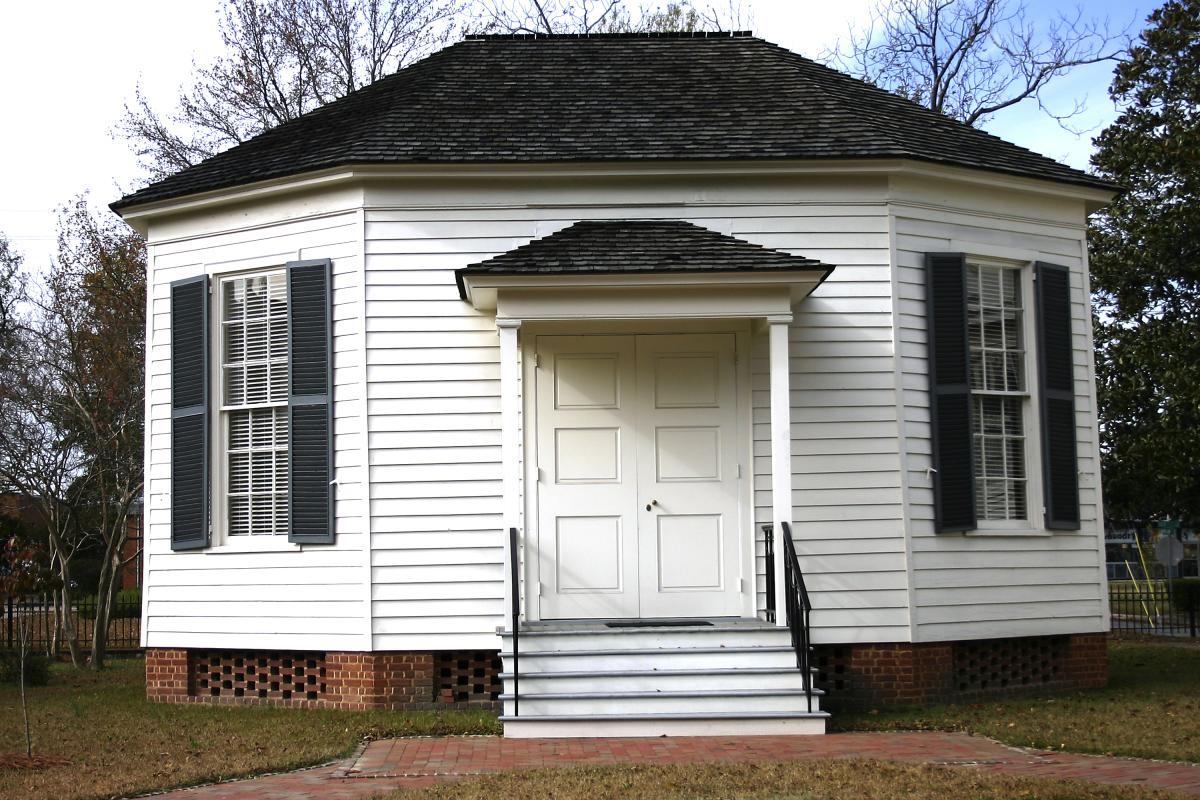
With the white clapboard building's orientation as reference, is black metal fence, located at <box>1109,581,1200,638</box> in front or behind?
behind

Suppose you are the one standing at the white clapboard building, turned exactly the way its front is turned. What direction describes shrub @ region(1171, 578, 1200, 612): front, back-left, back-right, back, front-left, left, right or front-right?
back-left

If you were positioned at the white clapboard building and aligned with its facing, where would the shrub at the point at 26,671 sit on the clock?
The shrub is roughly at 1 o'clock from the white clapboard building.

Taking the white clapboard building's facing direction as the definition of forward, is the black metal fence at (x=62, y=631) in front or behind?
behind

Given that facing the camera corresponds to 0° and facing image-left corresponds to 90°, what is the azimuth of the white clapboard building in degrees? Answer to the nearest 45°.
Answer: approximately 0°

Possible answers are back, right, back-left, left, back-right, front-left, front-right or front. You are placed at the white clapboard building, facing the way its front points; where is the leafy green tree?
back-left
